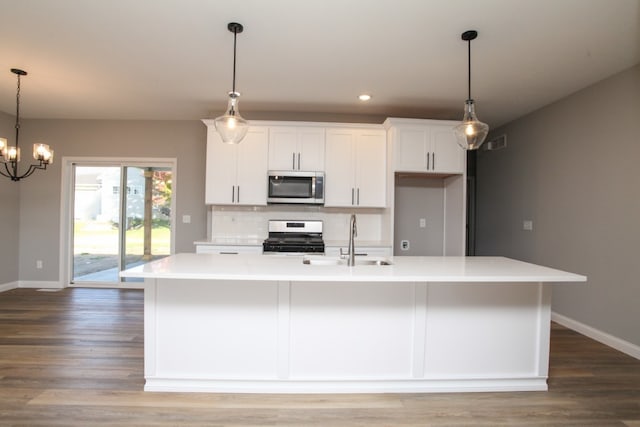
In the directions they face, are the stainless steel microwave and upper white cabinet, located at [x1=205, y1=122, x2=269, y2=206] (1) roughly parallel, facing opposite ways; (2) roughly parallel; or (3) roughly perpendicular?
roughly parallel

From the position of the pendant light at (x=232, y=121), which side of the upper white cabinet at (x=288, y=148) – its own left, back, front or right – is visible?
front

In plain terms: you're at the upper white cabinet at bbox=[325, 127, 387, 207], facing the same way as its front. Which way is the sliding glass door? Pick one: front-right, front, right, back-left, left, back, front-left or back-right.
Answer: right

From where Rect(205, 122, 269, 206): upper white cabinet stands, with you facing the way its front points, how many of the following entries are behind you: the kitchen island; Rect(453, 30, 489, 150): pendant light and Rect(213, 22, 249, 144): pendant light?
0

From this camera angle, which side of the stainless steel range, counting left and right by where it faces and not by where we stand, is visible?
front

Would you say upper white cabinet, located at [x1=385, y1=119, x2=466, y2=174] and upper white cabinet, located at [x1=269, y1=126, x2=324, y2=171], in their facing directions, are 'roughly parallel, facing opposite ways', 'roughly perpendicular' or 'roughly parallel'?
roughly parallel

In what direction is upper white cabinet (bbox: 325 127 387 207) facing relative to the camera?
toward the camera

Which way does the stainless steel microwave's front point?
toward the camera

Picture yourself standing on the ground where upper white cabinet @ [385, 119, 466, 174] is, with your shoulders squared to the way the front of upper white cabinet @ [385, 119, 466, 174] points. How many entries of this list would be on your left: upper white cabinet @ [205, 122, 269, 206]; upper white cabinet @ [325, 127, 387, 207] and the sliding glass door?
0

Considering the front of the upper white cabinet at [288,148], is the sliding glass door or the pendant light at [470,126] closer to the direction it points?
the pendant light

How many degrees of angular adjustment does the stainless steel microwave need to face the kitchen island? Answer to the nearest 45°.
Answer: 0° — it already faces it

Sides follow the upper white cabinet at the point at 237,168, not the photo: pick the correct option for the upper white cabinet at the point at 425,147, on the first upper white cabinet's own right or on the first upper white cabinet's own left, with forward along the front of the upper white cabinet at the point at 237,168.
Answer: on the first upper white cabinet's own left

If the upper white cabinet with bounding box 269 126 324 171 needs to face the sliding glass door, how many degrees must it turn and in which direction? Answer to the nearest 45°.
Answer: approximately 135° to its right

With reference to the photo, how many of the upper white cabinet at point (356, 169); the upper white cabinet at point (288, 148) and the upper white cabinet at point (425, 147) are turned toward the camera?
3

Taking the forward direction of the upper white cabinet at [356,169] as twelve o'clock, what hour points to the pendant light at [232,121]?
The pendant light is roughly at 1 o'clock from the upper white cabinet.

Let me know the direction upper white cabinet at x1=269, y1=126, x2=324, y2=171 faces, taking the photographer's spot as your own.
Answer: facing the viewer

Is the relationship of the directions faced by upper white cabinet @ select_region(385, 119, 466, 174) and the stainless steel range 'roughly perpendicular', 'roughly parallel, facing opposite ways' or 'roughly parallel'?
roughly parallel

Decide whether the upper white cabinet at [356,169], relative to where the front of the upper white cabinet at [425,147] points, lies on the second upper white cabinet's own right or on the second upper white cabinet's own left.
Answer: on the second upper white cabinet's own right

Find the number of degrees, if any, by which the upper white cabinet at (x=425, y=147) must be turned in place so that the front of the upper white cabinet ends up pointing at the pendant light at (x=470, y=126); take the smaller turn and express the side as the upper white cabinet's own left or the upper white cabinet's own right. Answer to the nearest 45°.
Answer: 0° — it already faces it
